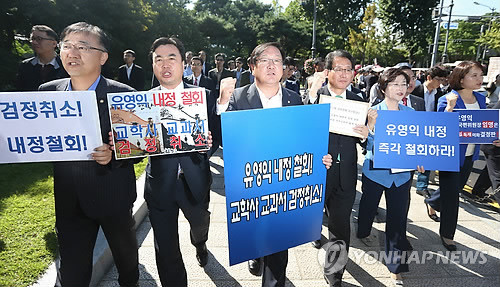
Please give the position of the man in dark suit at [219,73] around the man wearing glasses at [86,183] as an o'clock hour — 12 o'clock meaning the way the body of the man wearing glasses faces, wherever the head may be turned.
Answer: The man in dark suit is roughly at 7 o'clock from the man wearing glasses.

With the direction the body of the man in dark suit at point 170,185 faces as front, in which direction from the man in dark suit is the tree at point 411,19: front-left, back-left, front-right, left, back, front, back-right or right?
back-left

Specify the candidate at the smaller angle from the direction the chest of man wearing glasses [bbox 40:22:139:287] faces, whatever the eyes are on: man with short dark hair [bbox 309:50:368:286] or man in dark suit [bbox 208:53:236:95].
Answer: the man with short dark hair

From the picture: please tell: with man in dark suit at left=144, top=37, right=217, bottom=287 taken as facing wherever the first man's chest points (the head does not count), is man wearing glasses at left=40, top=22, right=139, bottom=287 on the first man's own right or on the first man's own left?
on the first man's own right

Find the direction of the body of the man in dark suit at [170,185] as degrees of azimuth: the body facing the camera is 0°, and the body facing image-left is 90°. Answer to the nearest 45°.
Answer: approximately 0°

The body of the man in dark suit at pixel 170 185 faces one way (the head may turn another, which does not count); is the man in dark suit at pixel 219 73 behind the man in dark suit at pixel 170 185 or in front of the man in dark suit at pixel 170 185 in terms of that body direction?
behind

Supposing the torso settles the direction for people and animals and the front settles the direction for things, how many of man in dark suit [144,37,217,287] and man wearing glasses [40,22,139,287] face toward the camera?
2
